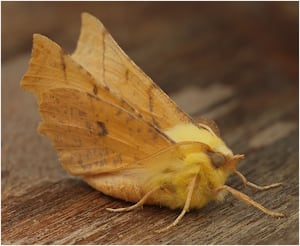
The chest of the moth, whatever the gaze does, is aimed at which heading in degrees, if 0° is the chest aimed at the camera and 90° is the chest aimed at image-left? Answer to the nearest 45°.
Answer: approximately 270°
